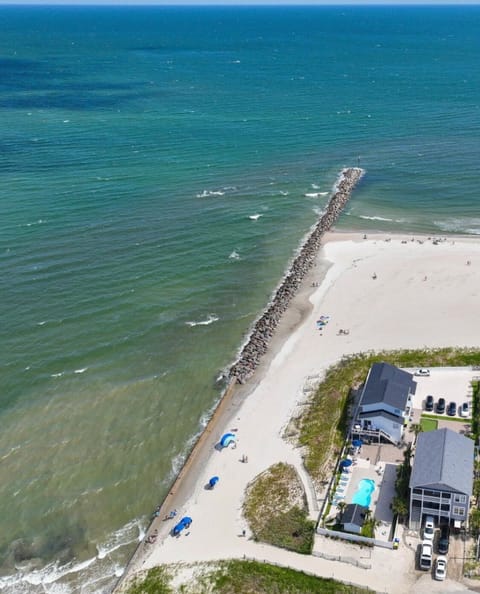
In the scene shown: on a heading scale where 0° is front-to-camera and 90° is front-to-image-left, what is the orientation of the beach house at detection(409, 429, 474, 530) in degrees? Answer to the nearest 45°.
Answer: approximately 0°

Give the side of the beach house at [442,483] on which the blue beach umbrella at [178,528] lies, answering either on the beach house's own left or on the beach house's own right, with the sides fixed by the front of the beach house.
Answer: on the beach house's own right

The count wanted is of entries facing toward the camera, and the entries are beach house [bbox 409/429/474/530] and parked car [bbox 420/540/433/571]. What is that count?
1

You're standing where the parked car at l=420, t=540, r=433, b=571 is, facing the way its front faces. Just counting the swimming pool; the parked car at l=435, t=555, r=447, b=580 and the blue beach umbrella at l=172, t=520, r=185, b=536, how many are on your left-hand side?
2

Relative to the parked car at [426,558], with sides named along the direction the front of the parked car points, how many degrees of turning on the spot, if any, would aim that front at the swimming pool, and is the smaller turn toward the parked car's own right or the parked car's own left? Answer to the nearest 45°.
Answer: approximately 90° to the parked car's own left

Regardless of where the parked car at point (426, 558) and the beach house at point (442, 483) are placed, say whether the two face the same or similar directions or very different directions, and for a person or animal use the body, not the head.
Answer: very different directions

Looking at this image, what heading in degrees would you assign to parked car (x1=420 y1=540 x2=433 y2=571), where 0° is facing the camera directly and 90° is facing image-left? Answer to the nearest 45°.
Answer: approximately 180°
